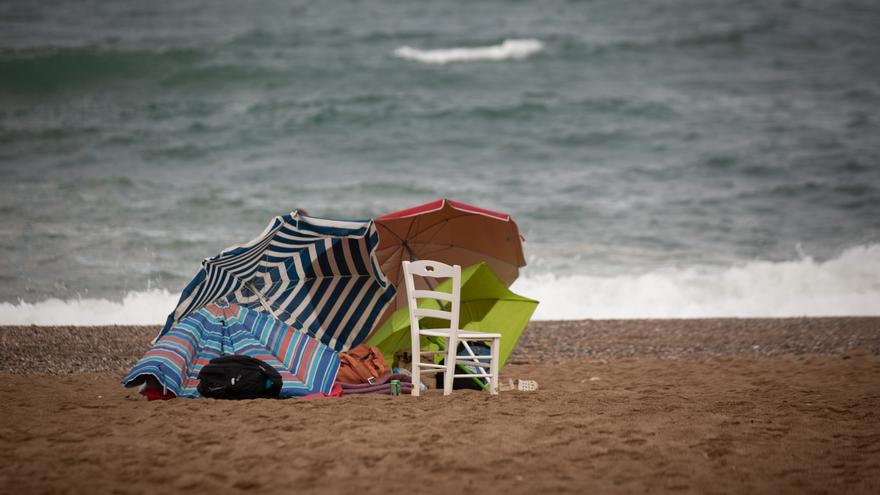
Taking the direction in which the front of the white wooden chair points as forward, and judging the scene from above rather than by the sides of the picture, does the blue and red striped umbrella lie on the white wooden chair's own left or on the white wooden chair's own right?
on the white wooden chair's own left

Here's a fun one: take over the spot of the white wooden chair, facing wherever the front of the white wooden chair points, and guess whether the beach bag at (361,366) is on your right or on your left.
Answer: on your left

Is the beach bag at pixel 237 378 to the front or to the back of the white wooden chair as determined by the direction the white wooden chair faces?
to the back

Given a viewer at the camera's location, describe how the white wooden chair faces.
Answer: facing away from the viewer and to the right of the viewer

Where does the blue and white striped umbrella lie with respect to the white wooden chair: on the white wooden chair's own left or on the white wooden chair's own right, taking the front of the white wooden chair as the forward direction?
on the white wooden chair's own left

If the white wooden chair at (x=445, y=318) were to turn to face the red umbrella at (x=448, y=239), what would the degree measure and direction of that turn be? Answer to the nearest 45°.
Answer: approximately 45° to its left

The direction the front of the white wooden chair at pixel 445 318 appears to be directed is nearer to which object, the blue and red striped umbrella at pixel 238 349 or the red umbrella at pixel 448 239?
the red umbrella

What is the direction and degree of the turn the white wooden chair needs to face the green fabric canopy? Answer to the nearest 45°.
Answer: approximately 45° to its left
